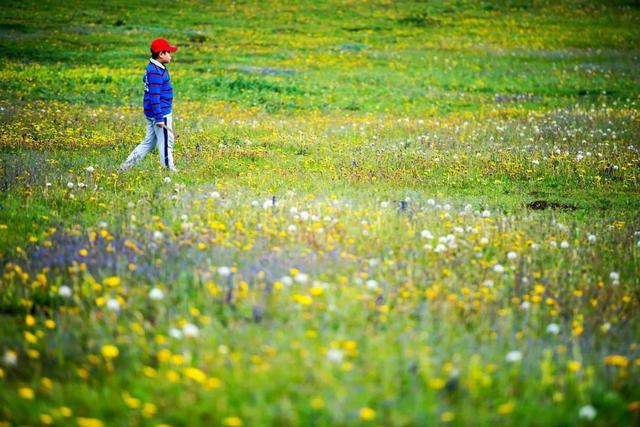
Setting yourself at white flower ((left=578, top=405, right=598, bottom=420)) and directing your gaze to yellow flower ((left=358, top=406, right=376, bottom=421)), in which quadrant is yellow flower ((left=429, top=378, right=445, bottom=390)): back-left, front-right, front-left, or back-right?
front-right

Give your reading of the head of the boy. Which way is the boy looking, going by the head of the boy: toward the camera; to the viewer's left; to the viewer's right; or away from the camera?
to the viewer's right

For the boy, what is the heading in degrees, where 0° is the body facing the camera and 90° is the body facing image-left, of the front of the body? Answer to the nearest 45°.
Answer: approximately 270°
